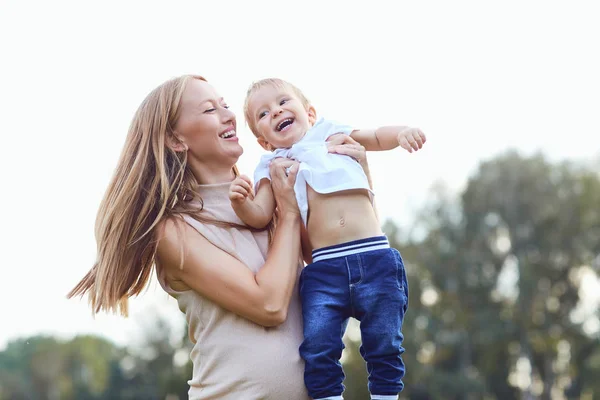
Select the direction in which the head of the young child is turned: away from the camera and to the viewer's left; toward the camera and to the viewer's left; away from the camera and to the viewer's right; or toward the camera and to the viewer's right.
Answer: toward the camera and to the viewer's left

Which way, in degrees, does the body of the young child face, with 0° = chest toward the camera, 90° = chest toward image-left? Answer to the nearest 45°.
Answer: approximately 0°
